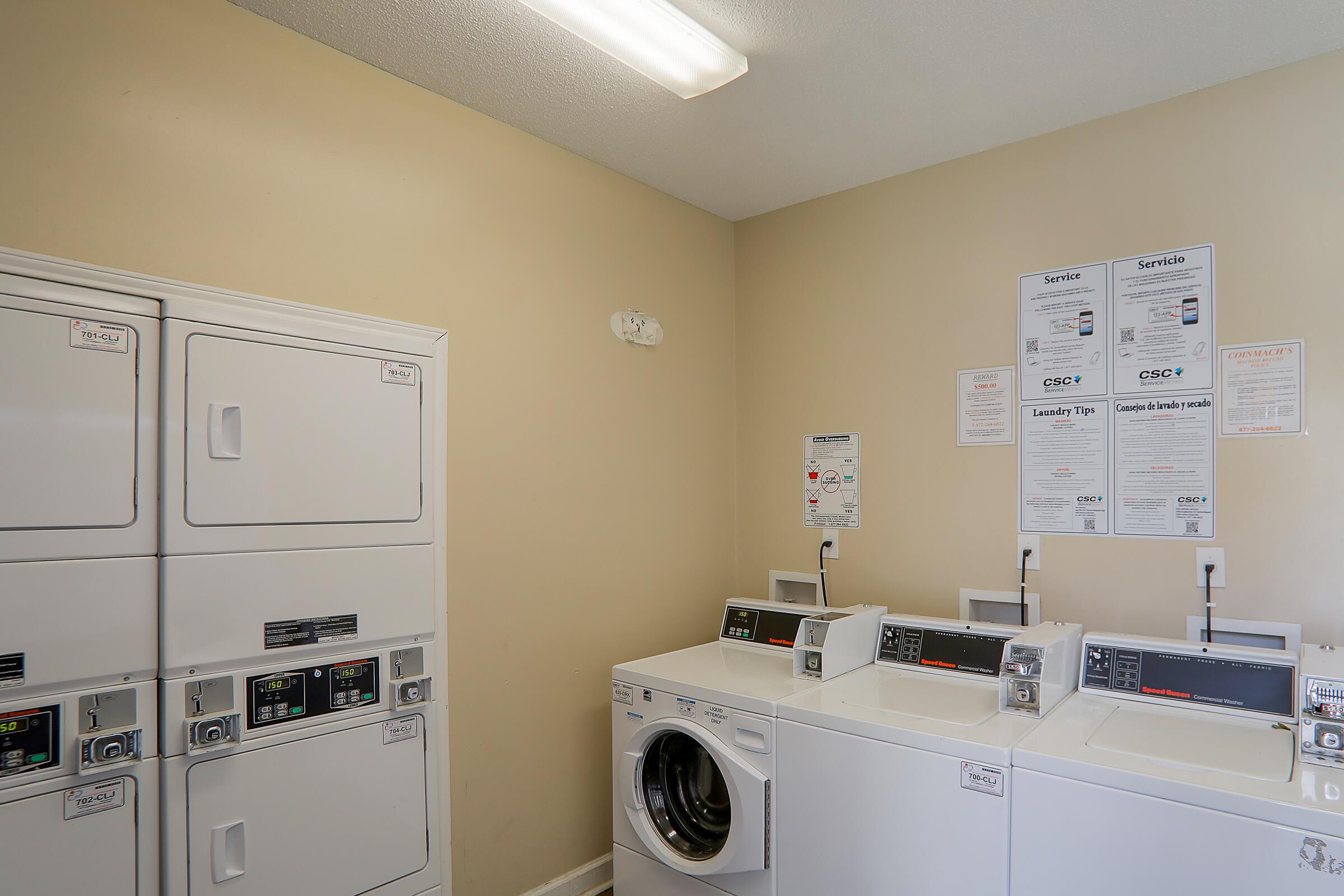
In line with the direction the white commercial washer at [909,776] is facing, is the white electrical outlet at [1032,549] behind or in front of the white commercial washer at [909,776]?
behind

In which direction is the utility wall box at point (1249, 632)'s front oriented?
toward the camera

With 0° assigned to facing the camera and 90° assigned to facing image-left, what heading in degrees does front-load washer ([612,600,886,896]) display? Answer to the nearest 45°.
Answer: approximately 45°

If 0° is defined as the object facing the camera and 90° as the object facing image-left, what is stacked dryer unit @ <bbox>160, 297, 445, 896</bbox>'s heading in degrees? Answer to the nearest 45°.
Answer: approximately 315°

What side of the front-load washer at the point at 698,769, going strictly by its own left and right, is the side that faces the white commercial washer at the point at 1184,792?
left

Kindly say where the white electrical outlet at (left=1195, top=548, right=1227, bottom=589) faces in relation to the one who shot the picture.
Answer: facing the viewer

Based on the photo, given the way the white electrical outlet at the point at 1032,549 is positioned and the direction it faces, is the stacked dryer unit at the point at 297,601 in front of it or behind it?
in front

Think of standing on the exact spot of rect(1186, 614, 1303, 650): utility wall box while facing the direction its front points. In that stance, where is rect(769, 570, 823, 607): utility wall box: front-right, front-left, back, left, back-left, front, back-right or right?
right

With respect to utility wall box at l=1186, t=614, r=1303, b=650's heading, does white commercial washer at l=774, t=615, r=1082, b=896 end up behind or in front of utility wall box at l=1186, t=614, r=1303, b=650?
in front

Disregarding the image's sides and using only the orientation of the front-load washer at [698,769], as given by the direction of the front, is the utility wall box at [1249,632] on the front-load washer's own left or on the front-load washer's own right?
on the front-load washer's own left

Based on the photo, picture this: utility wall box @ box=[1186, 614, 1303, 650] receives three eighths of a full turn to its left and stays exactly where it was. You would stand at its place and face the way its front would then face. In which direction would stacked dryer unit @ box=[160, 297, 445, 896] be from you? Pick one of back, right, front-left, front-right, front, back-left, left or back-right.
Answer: back
